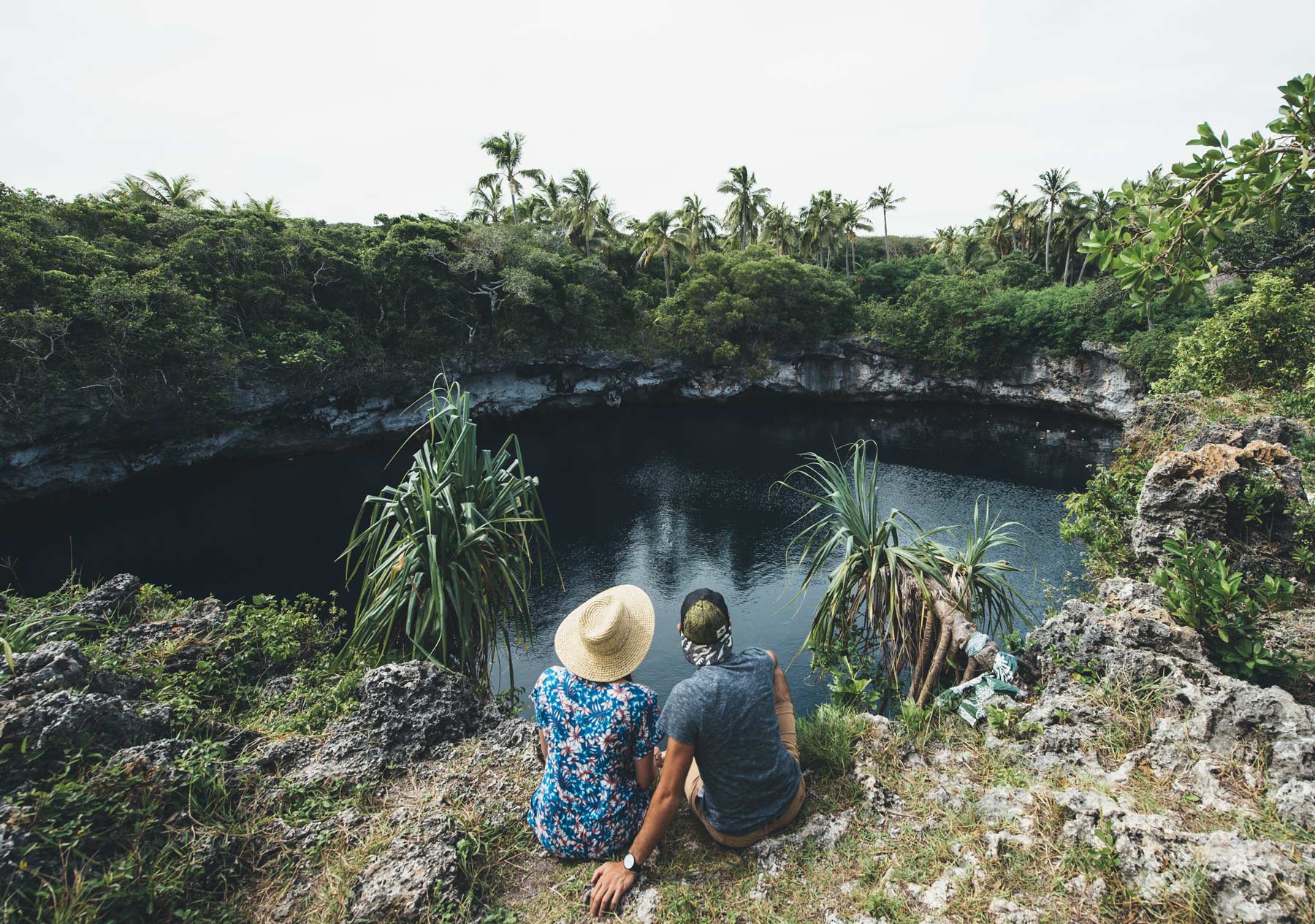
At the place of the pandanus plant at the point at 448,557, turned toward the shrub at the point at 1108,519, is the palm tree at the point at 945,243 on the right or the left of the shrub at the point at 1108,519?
left

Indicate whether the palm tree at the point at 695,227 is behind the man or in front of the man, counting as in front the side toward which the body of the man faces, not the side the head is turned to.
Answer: in front

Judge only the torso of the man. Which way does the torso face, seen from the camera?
away from the camera

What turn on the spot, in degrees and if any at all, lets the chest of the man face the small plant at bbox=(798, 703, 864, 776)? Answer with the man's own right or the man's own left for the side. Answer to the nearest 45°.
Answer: approximately 45° to the man's own right

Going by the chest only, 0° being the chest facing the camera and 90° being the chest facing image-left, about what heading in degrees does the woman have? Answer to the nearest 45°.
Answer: approximately 180°

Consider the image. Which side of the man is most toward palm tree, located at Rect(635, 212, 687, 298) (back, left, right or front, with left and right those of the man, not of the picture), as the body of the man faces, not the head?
front

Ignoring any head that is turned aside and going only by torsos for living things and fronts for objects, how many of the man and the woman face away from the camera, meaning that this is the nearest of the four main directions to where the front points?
2

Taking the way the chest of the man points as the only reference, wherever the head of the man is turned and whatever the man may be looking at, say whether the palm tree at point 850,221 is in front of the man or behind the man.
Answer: in front

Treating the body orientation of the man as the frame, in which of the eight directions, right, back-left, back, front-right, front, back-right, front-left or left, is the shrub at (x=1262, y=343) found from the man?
front-right

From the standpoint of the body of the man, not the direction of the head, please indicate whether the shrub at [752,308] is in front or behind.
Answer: in front

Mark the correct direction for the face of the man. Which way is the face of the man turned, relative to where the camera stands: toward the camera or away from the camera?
away from the camera

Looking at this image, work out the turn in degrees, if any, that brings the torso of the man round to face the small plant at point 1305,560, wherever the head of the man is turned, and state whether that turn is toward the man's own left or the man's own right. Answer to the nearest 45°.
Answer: approximately 45° to the man's own right

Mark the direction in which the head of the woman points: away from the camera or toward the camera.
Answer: away from the camera
